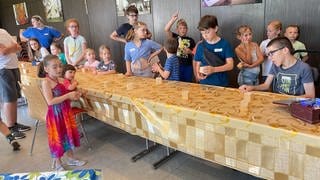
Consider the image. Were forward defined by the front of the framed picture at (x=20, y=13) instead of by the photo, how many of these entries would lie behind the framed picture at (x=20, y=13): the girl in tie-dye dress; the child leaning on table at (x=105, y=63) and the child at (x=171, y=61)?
0

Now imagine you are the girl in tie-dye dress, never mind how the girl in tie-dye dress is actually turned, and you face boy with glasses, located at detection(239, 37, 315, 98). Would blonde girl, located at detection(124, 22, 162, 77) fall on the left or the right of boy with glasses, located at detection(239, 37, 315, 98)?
left

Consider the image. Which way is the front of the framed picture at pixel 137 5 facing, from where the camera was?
facing the viewer

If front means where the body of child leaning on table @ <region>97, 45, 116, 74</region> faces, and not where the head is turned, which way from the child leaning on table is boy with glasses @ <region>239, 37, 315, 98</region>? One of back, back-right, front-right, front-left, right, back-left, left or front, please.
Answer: front-left

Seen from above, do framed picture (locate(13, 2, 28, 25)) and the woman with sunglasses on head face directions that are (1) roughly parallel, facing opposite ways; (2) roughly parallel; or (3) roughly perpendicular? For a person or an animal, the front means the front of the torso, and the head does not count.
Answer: roughly parallel

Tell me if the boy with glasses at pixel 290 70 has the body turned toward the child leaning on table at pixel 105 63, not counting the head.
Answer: no

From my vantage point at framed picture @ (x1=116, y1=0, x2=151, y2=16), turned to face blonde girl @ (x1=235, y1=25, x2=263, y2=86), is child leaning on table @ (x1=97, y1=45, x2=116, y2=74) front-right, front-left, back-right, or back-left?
front-right

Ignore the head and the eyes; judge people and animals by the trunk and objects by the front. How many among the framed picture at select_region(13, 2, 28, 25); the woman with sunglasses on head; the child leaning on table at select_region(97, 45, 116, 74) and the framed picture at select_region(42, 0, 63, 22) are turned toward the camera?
4

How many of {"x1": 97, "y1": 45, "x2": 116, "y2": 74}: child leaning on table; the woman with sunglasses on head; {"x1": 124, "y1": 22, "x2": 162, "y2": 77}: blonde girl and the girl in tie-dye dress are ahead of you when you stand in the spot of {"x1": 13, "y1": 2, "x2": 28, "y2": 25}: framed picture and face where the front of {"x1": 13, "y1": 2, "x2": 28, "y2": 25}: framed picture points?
4

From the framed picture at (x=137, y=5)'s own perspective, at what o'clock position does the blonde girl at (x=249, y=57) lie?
The blonde girl is roughly at 11 o'clock from the framed picture.

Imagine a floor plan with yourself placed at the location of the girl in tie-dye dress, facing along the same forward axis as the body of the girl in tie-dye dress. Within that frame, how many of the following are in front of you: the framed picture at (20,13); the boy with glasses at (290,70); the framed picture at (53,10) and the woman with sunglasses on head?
1

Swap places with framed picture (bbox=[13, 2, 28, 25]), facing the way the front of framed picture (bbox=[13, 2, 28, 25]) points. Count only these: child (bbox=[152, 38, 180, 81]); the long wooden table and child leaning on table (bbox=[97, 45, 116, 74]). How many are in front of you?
3

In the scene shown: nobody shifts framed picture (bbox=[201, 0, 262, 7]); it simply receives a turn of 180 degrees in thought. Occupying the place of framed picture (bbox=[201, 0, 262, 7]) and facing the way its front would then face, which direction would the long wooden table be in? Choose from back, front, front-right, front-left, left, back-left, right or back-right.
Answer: back

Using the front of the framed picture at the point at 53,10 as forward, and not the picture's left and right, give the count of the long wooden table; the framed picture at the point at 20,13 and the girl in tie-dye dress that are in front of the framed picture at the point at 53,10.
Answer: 2

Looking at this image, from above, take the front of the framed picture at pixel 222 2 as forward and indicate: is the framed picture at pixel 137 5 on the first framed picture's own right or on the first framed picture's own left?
on the first framed picture's own right

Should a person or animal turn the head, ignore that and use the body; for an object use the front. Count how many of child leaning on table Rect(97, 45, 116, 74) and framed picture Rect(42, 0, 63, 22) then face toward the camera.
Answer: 2

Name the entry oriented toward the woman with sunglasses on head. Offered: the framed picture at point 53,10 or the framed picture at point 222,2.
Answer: the framed picture at point 53,10

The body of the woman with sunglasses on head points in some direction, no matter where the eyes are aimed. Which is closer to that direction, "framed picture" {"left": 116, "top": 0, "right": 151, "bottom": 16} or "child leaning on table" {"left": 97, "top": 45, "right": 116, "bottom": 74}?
the child leaning on table

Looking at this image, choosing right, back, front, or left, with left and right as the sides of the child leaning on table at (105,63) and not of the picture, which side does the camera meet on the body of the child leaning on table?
front

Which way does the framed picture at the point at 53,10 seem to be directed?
toward the camera

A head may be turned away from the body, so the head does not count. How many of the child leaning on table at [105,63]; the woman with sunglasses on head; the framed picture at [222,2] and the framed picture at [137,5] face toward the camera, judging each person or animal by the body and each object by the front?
4

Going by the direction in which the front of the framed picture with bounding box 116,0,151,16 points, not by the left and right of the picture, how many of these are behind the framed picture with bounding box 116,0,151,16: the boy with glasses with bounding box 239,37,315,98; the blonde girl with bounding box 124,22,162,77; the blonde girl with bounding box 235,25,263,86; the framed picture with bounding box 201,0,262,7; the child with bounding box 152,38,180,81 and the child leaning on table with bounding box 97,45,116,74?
0

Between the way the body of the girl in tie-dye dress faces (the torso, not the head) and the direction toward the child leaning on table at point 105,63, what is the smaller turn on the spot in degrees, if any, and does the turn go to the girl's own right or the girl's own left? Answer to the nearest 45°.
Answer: approximately 90° to the girl's own left
